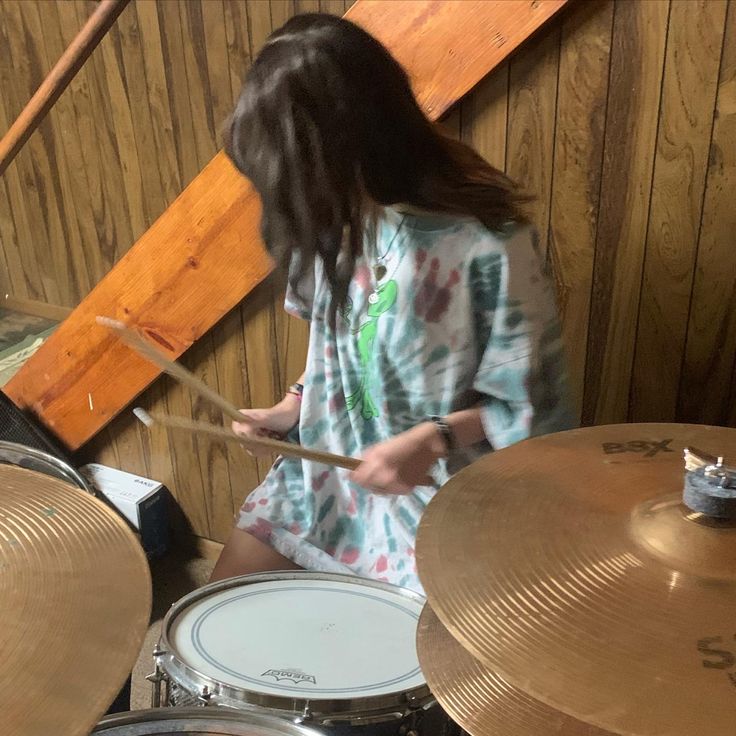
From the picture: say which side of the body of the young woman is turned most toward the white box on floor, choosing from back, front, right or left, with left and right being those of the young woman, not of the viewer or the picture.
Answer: right

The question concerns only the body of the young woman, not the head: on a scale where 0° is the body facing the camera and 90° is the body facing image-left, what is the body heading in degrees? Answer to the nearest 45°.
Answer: approximately 45°

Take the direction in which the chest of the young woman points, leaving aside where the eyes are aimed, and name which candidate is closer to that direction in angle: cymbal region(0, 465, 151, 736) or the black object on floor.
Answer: the cymbal
